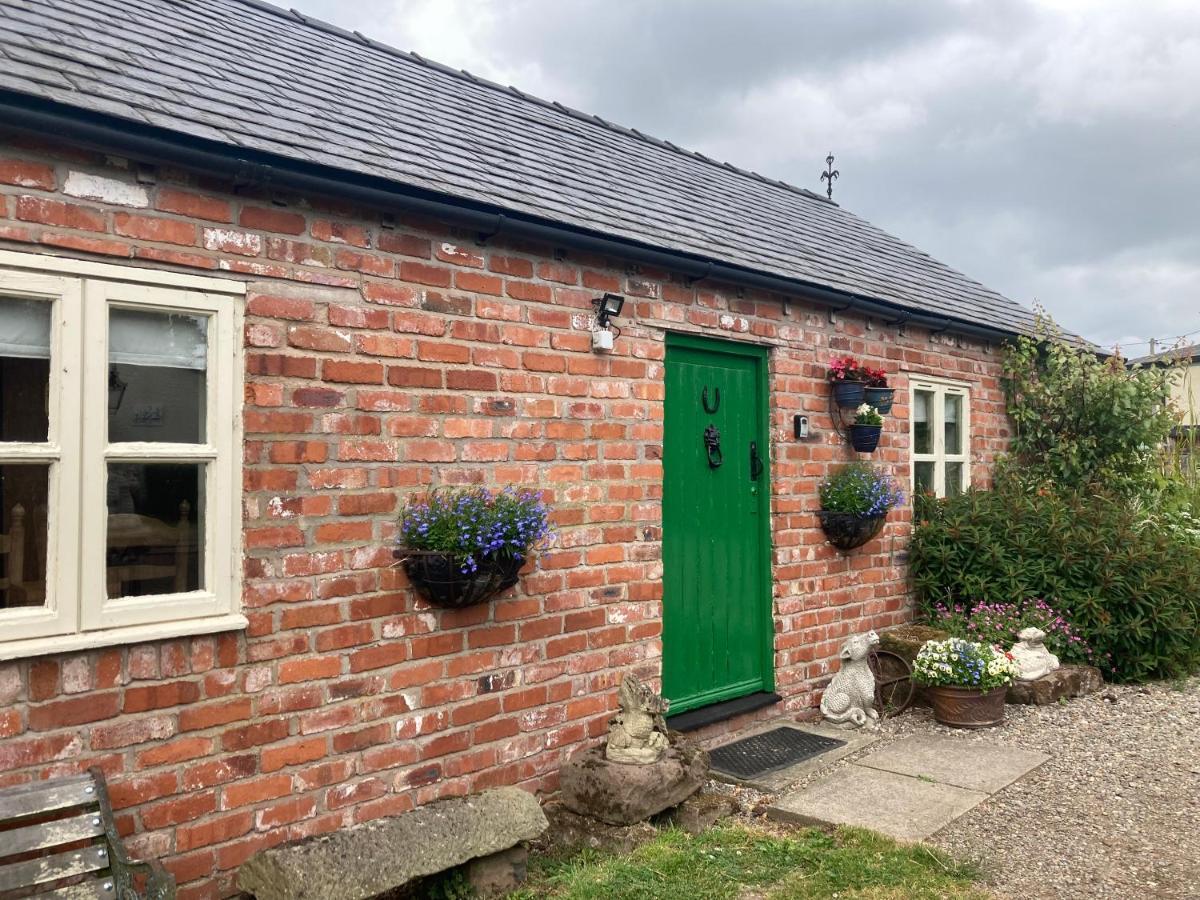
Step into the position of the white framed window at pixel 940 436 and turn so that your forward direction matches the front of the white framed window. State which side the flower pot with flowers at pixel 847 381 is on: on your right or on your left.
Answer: on your right

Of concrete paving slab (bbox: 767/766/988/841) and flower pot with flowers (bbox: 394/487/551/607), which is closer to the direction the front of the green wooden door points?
the concrete paving slab

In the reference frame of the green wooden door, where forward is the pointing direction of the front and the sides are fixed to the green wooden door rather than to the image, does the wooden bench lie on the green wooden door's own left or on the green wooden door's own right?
on the green wooden door's own right

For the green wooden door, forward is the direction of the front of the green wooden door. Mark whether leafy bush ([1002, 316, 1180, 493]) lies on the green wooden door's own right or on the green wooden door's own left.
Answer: on the green wooden door's own left

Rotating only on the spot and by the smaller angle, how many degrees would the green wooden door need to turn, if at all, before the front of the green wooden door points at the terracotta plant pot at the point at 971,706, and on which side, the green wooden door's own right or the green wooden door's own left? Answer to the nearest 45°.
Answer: approximately 45° to the green wooden door's own left

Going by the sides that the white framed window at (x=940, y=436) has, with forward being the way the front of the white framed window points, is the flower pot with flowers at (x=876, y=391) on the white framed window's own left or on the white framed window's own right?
on the white framed window's own right

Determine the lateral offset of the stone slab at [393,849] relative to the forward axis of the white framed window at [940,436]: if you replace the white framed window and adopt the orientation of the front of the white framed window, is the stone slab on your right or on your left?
on your right

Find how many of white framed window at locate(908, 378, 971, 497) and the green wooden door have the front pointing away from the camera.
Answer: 0

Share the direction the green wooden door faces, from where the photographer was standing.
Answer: facing the viewer and to the right of the viewer

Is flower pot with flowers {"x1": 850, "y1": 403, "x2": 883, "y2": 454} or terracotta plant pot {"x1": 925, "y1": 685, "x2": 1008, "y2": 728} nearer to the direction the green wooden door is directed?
the terracotta plant pot

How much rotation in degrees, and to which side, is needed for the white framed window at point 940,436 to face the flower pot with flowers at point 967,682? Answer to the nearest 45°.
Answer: approximately 45° to its right

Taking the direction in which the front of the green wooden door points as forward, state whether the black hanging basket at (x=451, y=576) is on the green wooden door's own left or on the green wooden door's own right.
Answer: on the green wooden door's own right

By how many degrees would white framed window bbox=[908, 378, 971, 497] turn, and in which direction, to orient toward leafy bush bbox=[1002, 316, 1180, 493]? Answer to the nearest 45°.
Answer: approximately 90° to its left

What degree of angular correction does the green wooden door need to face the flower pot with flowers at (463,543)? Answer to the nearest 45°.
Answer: approximately 90° to its right
